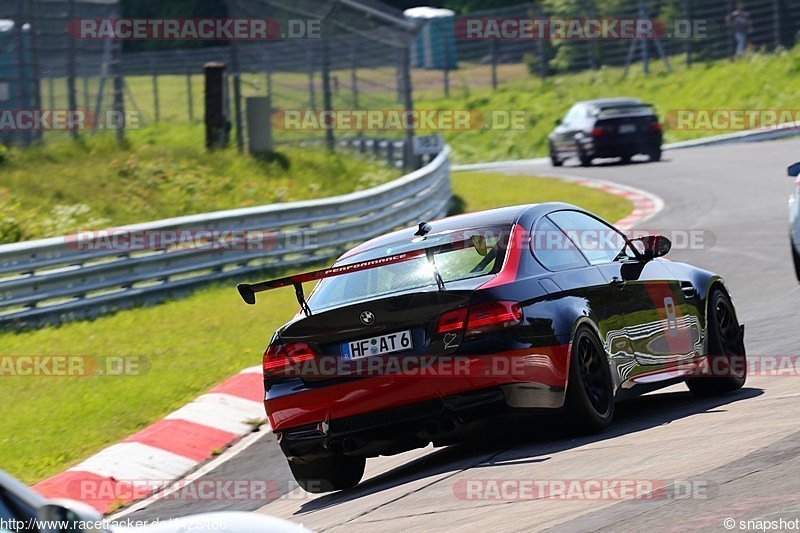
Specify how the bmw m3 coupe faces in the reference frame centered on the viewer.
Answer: facing away from the viewer and to the right of the viewer

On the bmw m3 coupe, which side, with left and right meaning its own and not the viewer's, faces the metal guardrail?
left

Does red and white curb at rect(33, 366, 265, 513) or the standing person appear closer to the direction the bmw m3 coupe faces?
the standing person

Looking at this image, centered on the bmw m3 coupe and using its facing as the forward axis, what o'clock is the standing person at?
The standing person is roughly at 11 o'clock from the bmw m3 coupe.

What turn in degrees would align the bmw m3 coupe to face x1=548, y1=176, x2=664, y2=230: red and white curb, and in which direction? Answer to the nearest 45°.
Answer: approximately 45° to its left

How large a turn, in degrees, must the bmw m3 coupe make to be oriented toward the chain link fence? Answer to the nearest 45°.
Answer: approximately 45° to its left

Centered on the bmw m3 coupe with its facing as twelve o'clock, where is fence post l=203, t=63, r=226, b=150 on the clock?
The fence post is roughly at 10 o'clock from the bmw m3 coupe.
